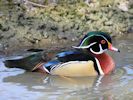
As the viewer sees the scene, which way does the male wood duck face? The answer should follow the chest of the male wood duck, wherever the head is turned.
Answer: to the viewer's right
